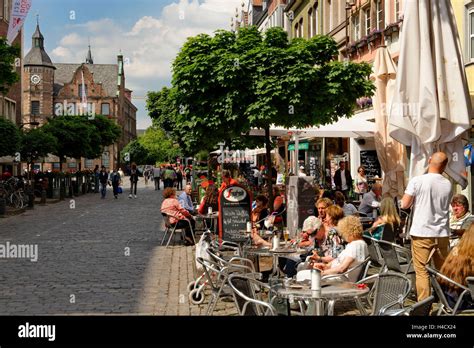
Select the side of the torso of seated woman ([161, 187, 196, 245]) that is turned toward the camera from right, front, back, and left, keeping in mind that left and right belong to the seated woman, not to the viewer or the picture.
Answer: right

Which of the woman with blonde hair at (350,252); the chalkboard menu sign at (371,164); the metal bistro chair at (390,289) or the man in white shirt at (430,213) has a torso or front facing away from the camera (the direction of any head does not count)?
the man in white shirt

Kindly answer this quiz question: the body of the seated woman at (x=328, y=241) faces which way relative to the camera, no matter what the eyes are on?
to the viewer's left

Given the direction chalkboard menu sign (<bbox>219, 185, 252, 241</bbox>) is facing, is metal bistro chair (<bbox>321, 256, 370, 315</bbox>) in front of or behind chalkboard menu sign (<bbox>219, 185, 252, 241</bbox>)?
in front

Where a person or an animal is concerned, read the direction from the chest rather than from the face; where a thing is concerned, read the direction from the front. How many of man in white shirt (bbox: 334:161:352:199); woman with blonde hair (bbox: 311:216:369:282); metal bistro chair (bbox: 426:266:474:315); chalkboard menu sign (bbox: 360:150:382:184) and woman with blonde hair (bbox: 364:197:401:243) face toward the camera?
2

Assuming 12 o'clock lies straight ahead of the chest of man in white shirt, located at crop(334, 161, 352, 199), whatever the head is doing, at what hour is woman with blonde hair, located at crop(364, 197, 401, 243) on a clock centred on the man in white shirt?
The woman with blonde hair is roughly at 12 o'clock from the man in white shirt.

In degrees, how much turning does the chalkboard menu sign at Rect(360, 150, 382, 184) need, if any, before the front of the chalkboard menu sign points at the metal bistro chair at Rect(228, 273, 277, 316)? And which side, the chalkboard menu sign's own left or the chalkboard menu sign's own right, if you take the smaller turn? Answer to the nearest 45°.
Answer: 0° — it already faces it

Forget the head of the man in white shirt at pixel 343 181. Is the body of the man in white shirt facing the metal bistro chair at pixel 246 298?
yes

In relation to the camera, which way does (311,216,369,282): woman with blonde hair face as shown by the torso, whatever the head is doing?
to the viewer's left

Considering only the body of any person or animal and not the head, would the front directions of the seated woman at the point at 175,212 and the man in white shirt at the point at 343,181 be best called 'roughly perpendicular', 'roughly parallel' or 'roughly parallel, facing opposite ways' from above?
roughly perpendicular

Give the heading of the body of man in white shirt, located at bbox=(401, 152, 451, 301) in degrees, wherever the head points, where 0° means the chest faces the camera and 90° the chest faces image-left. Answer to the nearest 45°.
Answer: approximately 180°
